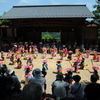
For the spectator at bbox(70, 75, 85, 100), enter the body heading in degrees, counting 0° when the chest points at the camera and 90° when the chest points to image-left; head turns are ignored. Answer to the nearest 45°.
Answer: approximately 180°

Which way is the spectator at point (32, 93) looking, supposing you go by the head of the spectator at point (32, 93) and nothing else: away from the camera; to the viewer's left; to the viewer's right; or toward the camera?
away from the camera

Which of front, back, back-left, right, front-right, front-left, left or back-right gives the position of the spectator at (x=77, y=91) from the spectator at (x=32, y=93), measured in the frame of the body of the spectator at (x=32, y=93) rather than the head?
front-right

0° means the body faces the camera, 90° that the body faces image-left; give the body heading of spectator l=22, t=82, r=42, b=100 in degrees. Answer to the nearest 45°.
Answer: approximately 180°

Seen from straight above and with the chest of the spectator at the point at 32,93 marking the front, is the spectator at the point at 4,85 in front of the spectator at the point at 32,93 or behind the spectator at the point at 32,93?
in front

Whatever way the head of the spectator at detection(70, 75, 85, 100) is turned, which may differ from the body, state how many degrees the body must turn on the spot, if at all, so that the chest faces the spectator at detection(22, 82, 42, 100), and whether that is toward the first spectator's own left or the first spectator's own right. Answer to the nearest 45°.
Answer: approximately 135° to the first spectator's own left

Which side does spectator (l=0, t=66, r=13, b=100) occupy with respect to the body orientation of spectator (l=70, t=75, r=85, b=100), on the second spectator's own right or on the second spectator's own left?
on the second spectator's own left

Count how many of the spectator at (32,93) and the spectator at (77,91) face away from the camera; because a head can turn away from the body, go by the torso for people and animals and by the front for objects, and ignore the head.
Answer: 2
